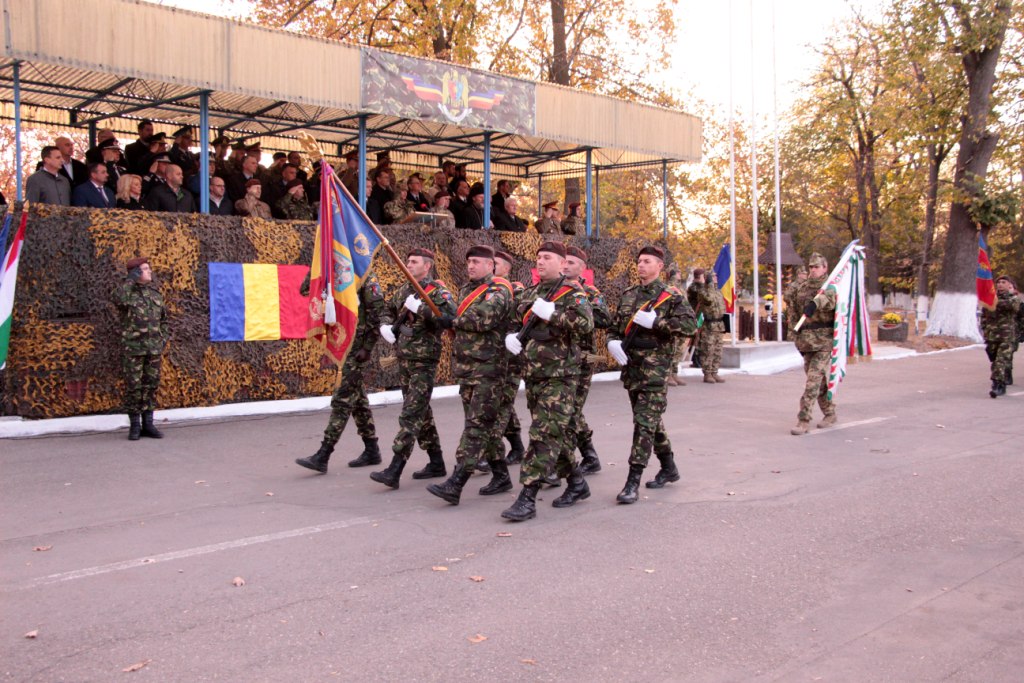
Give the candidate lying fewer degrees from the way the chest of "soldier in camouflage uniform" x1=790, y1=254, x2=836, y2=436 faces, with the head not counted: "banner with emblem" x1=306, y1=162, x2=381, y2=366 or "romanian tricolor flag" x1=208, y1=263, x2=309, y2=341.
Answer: the banner with emblem

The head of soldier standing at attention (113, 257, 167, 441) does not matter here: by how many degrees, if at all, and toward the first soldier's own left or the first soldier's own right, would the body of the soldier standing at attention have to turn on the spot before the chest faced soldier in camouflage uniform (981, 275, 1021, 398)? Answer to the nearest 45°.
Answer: approximately 45° to the first soldier's own left

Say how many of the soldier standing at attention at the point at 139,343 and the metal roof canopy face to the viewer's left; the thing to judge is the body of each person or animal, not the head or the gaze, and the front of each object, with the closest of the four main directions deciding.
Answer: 0

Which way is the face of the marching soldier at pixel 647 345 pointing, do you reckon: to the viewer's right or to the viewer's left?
to the viewer's left

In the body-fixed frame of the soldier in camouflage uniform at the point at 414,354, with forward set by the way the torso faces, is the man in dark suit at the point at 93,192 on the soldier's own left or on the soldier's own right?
on the soldier's own right
